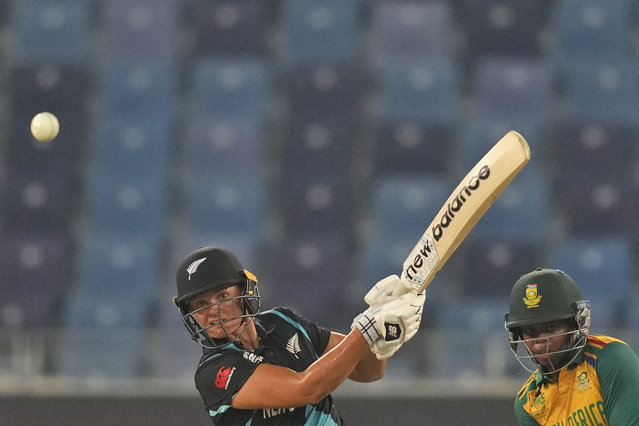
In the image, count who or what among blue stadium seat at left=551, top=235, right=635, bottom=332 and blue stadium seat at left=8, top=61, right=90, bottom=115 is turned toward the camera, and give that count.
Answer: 2

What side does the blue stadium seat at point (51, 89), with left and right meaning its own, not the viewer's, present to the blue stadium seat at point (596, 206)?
left

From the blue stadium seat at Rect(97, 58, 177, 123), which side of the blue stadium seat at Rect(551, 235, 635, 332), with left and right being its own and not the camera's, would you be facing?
right

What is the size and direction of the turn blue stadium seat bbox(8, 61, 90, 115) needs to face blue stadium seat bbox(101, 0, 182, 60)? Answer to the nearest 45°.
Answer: approximately 90° to its left

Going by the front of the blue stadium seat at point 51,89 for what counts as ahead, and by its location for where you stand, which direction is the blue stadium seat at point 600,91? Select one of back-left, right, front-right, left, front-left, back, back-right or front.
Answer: left

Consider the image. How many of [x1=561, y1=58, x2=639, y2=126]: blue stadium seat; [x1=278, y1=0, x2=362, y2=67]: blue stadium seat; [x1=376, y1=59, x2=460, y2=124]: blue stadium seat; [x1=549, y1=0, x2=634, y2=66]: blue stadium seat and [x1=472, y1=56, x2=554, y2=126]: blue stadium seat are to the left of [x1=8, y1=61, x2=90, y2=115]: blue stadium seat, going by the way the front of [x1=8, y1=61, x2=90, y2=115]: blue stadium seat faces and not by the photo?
5

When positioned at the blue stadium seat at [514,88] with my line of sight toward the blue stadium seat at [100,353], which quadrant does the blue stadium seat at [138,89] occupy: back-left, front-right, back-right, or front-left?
front-right

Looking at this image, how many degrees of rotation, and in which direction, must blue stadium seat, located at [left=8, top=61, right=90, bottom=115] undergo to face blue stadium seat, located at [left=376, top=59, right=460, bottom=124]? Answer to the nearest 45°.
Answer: approximately 90° to its left

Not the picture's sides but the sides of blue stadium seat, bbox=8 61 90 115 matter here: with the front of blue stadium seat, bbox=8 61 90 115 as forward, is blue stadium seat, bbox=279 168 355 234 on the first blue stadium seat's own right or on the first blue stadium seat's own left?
on the first blue stadium seat's own left

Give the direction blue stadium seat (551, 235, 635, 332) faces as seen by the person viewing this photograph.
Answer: facing the viewer
